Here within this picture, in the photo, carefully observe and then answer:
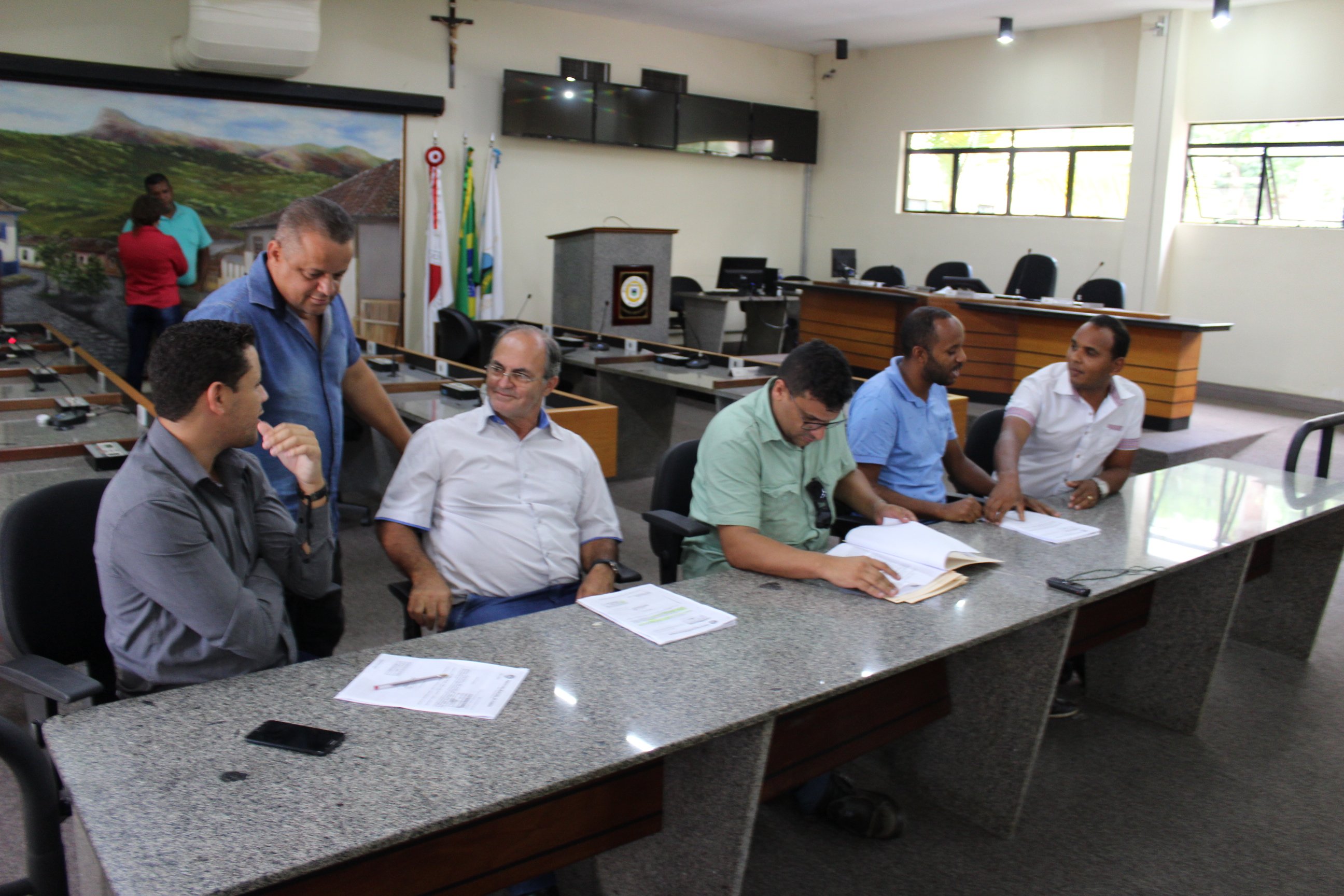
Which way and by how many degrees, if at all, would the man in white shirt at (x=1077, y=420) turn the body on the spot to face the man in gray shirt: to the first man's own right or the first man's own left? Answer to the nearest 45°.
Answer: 0° — they already face them

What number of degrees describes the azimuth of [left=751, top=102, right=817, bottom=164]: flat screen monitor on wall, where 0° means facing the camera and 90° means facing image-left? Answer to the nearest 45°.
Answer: approximately 315°

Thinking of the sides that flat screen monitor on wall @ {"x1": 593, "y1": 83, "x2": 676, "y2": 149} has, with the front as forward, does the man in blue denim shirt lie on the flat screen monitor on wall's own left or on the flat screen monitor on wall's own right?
on the flat screen monitor on wall's own right

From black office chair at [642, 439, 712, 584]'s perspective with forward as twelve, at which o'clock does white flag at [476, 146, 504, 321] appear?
The white flag is roughly at 7 o'clock from the black office chair.

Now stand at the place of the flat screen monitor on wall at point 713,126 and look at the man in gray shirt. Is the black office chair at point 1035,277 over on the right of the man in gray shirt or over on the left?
left

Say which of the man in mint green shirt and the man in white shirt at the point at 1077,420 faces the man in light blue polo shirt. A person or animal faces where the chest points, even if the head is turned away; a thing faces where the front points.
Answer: the man in white shirt

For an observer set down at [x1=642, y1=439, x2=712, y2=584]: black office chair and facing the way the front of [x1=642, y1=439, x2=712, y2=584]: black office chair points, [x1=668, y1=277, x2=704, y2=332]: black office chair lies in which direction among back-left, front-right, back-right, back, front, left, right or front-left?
back-left

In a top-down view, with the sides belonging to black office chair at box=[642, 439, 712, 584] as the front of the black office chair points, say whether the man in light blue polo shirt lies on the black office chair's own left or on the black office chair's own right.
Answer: on the black office chair's own left

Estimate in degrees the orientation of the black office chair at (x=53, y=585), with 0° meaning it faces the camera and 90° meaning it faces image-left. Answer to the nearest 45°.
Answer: approximately 315°
